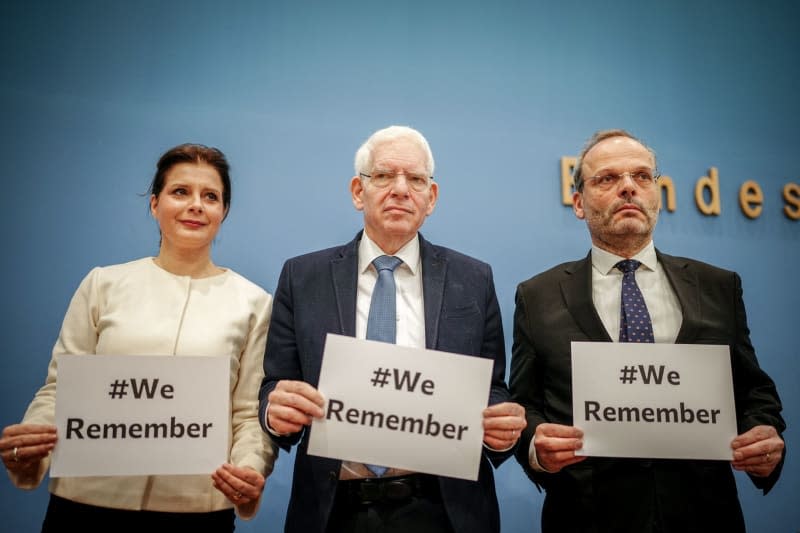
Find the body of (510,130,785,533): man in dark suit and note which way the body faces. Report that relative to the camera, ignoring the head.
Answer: toward the camera

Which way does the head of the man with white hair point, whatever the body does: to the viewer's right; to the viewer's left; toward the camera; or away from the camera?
toward the camera

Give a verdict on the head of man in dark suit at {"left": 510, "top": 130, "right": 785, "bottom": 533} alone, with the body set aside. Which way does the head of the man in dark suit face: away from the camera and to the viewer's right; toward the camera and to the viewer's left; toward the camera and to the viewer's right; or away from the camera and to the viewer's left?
toward the camera and to the viewer's right

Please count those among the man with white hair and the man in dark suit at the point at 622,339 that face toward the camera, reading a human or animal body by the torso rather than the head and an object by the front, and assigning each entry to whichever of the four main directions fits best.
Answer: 2

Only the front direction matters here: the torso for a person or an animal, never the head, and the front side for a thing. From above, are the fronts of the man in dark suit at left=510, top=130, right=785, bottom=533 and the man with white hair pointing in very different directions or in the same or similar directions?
same or similar directions

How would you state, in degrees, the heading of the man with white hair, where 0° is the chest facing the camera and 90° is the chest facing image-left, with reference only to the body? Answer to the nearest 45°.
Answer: approximately 0°
